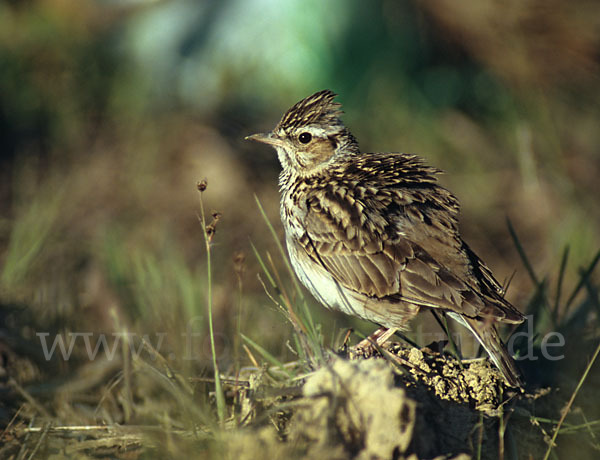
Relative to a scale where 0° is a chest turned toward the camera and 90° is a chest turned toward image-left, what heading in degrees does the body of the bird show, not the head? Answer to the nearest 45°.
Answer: approximately 90°
